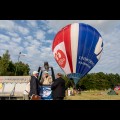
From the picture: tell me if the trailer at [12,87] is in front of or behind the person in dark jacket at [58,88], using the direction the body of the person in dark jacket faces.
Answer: in front

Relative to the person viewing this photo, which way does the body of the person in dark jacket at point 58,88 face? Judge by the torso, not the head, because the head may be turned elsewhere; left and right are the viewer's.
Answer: facing away from the viewer and to the left of the viewer

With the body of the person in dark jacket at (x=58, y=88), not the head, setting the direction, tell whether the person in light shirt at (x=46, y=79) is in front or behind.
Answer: in front
